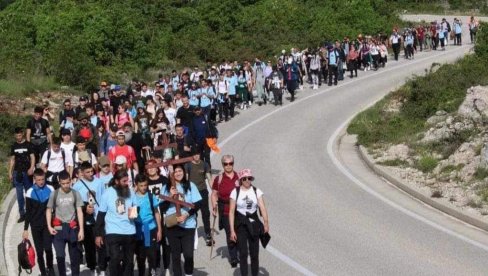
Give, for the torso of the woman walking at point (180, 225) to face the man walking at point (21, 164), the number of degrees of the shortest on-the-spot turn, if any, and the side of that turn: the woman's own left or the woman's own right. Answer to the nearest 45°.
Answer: approximately 135° to the woman's own right

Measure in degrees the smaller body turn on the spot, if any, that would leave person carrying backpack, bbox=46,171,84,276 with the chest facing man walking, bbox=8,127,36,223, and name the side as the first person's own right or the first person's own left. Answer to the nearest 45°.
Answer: approximately 180°

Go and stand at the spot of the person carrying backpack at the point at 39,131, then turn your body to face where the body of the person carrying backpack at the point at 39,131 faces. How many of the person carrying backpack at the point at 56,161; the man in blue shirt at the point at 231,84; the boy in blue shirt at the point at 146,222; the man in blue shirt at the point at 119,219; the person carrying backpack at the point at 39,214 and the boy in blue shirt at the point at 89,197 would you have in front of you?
5

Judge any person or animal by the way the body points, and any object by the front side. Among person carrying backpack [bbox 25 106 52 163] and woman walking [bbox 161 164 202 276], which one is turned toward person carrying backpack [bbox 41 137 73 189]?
person carrying backpack [bbox 25 106 52 163]

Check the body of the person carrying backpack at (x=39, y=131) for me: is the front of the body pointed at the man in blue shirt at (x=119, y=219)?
yes

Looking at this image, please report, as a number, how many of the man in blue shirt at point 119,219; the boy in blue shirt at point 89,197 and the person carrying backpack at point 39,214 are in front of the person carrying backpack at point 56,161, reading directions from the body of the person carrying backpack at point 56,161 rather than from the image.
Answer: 3

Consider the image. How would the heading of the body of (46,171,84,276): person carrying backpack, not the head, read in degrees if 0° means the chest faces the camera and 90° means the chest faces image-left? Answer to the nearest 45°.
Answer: approximately 0°

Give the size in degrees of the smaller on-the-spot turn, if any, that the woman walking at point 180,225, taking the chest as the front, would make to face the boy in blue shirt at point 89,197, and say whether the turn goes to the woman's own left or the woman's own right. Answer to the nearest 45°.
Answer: approximately 135° to the woman's own right

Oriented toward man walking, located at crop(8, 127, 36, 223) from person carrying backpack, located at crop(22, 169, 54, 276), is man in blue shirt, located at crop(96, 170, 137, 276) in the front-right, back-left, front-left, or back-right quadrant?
back-right

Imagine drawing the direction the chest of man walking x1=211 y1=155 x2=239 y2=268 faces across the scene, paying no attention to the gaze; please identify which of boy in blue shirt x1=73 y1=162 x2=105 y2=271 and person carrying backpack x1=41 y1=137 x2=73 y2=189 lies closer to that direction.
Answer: the boy in blue shirt
